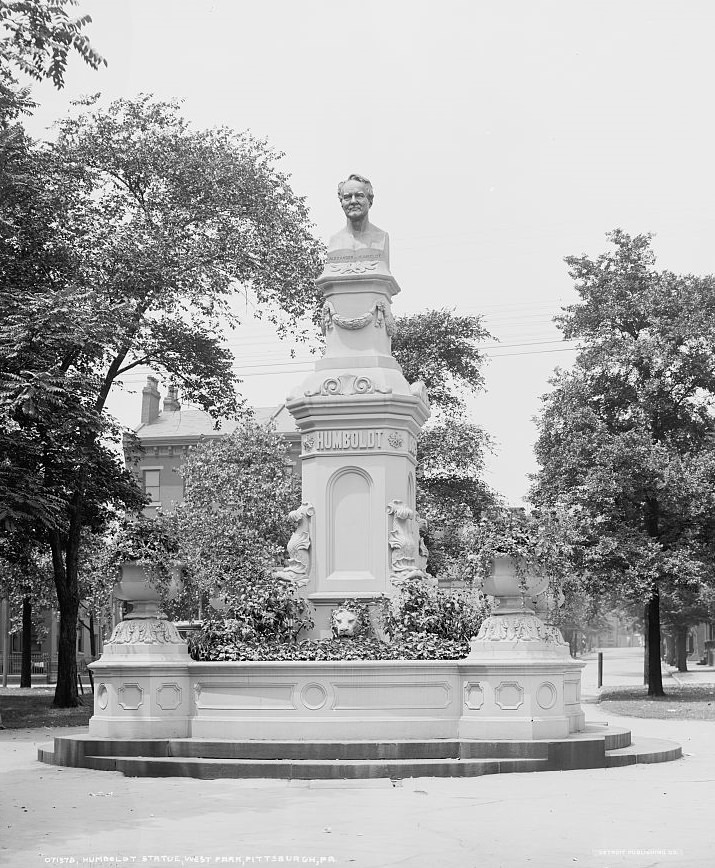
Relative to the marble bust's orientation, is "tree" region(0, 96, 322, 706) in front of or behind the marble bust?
behind

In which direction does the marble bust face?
toward the camera

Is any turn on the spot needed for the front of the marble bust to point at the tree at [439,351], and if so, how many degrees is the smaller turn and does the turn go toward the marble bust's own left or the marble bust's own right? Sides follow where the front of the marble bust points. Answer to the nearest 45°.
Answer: approximately 180°

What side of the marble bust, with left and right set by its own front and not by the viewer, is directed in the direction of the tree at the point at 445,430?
back

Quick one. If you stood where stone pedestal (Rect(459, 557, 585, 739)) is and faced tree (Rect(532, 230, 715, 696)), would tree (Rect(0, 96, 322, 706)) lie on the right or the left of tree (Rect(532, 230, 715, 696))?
left
